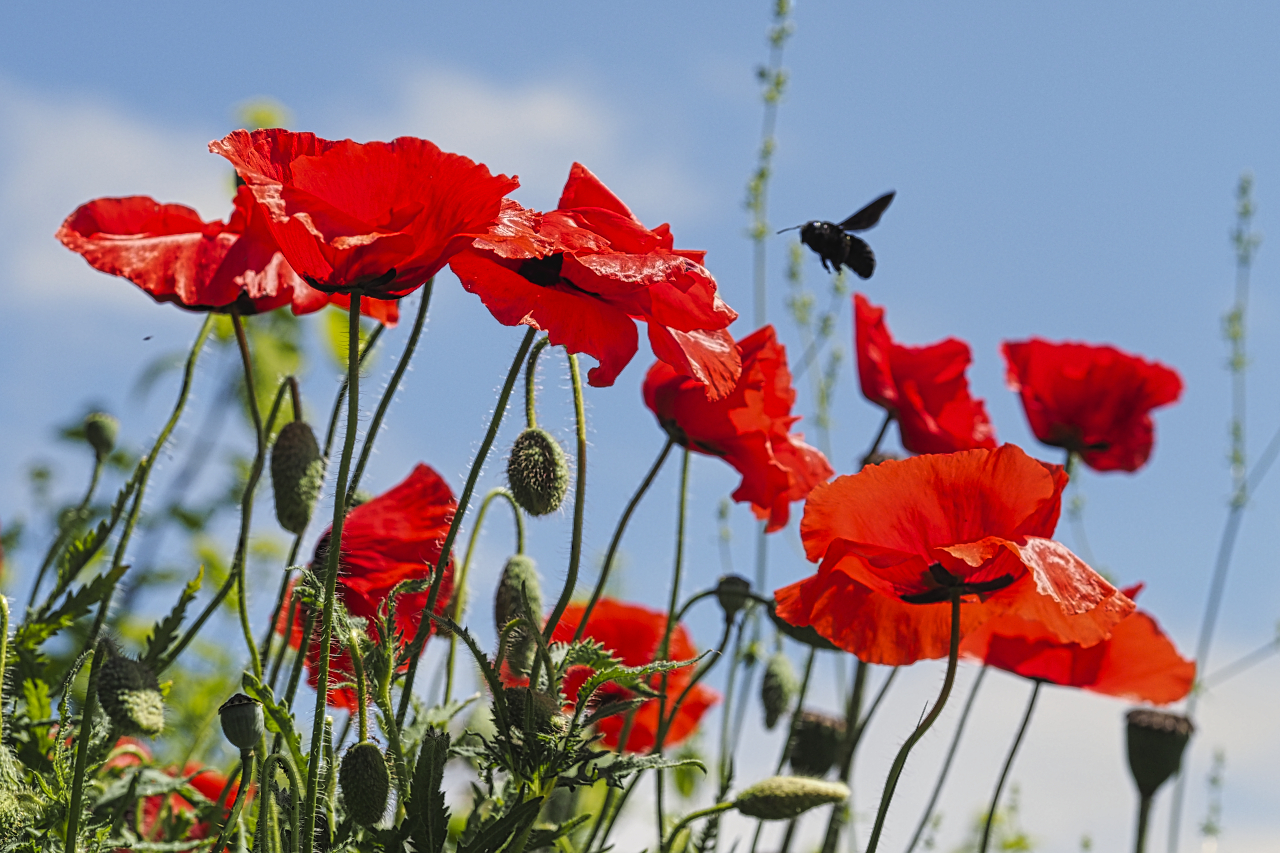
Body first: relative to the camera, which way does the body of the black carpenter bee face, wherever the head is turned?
to the viewer's left

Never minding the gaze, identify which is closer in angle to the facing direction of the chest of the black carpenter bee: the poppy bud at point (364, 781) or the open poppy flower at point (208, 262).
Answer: the open poppy flower

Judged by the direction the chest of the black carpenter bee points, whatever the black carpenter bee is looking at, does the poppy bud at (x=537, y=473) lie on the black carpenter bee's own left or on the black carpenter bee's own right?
on the black carpenter bee's own left

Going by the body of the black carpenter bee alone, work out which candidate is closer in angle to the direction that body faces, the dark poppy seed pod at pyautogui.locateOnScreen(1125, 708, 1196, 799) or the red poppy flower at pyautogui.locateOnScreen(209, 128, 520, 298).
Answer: the red poppy flower

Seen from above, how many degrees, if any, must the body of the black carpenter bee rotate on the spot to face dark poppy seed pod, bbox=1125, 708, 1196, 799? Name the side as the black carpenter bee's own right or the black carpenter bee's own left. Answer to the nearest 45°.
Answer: approximately 135° to the black carpenter bee's own right

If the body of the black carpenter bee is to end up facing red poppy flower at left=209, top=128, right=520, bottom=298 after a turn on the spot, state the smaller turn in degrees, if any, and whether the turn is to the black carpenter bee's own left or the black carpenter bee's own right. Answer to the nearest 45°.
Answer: approximately 45° to the black carpenter bee's own left
